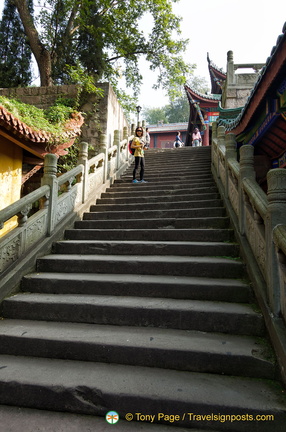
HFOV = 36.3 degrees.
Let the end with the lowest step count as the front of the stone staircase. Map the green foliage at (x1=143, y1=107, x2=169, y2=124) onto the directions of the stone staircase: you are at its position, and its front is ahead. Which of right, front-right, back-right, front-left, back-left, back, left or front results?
back

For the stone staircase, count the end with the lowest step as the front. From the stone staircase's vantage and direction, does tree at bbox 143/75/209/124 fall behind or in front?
behind

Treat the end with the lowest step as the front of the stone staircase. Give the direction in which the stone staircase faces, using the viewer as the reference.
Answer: facing the viewer
